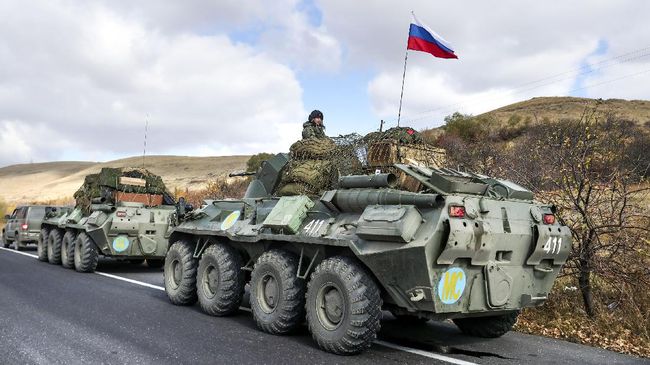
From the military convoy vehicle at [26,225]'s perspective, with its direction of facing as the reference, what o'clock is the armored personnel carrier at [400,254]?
The armored personnel carrier is roughly at 7 o'clock from the military convoy vehicle.

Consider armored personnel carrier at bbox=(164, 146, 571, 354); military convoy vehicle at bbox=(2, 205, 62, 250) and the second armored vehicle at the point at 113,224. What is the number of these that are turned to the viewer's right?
0

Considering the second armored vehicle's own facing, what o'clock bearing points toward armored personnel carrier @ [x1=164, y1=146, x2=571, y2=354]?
The armored personnel carrier is roughly at 7 o'clock from the second armored vehicle.

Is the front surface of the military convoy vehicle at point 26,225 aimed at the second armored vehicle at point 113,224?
no

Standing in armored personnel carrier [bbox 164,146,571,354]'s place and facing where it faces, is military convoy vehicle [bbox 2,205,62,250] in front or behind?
in front

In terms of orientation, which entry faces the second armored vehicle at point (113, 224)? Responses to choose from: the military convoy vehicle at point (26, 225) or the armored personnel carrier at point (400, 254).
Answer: the armored personnel carrier

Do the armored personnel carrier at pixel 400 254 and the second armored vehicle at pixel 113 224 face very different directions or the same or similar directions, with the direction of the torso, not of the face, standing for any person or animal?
same or similar directions

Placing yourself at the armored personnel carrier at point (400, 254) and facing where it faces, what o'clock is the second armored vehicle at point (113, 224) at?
The second armored vehicle is roughly at 12 o'clock from the armored personnel carrier.

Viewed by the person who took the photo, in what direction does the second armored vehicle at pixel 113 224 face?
facing away from the viewer and to the left of the viewer

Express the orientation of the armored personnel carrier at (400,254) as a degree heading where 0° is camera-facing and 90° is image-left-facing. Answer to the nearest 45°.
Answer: approximately 135°

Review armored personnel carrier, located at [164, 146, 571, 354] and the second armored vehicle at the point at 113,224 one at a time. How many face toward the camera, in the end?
0

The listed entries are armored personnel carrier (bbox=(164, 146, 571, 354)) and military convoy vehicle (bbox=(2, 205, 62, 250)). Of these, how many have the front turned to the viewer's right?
0

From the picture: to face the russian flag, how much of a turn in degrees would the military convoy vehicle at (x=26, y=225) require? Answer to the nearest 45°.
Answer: approximately 135° to its left

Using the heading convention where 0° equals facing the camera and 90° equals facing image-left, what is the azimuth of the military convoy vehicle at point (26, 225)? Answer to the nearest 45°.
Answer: approximately 135°
